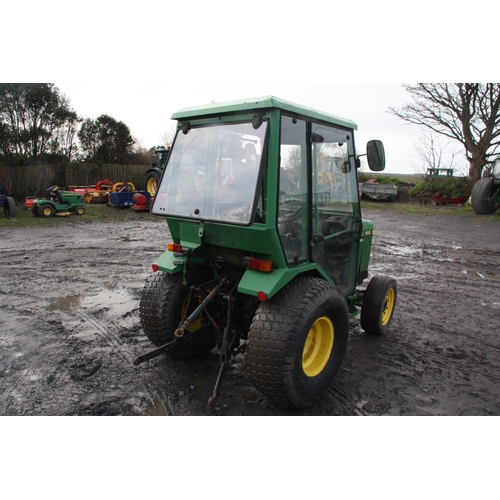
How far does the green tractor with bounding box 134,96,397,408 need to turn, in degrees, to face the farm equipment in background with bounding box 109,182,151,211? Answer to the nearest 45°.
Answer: approximately 45° to its left

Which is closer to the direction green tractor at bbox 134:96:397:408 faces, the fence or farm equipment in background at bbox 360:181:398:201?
the farm equipment in background

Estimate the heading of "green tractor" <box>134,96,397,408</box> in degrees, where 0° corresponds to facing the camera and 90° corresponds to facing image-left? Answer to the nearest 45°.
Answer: approximately 225°

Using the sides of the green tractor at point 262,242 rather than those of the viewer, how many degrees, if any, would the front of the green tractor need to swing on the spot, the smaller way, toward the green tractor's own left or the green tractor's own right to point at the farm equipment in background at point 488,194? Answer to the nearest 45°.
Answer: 0° — it already faces it

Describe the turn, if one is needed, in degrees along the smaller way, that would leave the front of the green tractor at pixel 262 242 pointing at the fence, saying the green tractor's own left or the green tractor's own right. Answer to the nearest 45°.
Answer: approximately 90° to the green tractor's own left

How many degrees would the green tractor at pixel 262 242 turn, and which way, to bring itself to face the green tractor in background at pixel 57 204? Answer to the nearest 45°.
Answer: approximately 90° to its left

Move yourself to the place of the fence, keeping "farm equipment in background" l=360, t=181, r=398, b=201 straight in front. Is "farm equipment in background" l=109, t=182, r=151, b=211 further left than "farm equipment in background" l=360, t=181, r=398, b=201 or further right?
right

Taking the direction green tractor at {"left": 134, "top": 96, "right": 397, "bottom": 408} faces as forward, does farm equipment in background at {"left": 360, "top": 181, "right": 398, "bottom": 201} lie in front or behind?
in front

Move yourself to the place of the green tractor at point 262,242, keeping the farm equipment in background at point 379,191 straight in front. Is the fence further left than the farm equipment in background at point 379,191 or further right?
left

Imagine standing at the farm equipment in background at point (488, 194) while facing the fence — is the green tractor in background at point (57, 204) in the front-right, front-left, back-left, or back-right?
front-left

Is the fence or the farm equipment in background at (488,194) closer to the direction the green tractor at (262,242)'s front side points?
the farm equipment in background
